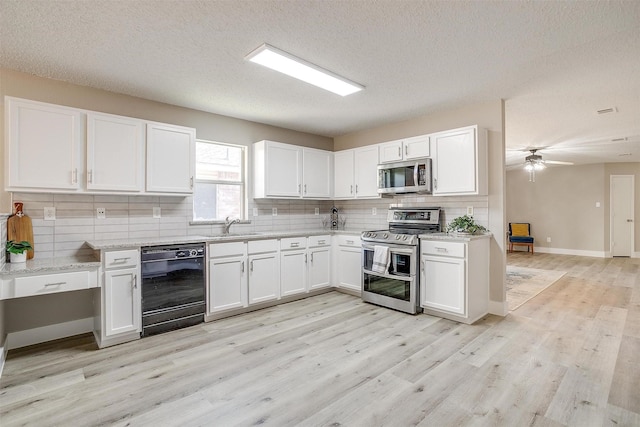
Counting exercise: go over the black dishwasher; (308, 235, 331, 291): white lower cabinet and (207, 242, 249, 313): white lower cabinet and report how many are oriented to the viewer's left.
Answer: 0

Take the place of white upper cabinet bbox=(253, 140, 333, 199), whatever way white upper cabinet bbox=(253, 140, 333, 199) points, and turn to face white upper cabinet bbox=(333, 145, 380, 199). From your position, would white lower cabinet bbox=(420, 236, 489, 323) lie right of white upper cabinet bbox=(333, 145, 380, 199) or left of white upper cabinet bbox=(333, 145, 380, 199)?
right

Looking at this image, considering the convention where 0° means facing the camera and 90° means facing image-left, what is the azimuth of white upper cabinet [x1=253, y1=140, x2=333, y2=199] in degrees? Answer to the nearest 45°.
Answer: approximately 315°

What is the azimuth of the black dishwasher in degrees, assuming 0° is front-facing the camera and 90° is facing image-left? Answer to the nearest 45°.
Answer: approximately 315°

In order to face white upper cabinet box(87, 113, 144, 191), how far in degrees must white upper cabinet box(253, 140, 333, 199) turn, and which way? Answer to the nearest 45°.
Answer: approximately 90° to its right

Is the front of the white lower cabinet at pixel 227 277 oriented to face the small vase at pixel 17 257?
no

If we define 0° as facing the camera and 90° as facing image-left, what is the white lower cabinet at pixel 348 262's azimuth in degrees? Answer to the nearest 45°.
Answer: approximately 45°

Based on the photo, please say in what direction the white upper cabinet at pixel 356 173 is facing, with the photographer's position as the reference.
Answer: facing the viewer and to the left of the viewer

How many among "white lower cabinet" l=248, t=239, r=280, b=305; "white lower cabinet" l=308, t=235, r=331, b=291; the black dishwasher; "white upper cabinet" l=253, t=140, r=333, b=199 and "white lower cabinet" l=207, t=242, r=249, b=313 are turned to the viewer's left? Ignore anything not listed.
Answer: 0

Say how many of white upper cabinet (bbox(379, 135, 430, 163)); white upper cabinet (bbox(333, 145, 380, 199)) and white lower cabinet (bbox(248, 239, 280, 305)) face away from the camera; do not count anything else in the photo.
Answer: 0

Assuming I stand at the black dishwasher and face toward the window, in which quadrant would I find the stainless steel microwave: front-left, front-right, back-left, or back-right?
front-right

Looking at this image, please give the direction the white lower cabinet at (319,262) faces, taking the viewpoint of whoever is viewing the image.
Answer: facing the viewer and to the right of the viewer

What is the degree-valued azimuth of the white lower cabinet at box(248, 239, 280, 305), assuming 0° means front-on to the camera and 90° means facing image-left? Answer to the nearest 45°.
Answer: approximately 315°

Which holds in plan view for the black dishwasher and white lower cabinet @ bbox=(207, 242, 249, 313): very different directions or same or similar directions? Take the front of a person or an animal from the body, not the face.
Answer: same or similar directions
